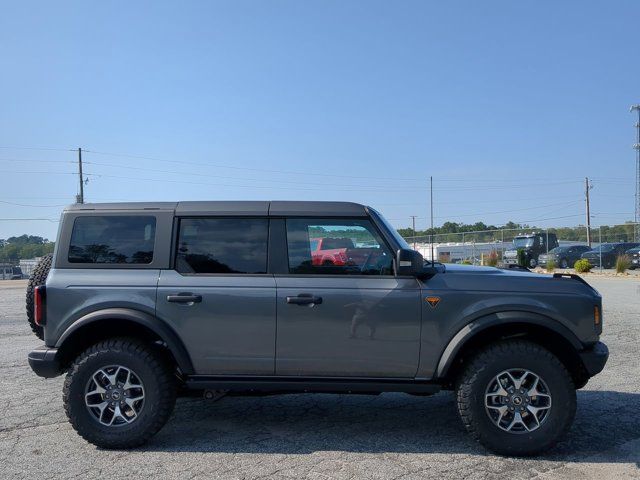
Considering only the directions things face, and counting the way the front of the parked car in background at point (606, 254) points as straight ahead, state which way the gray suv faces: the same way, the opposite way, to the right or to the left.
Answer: the opposite way

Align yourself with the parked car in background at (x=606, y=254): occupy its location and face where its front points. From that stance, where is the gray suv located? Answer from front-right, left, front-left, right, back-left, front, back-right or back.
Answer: front-left

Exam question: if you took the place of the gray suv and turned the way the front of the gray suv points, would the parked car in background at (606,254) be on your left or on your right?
on your left

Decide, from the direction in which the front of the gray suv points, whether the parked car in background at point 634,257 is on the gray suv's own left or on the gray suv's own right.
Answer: on the gray suv's own left

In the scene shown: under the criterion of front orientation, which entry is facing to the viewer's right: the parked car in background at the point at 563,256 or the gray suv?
the gray suv

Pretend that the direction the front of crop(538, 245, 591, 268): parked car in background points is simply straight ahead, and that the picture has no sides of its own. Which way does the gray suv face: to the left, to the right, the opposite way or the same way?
the opposite way

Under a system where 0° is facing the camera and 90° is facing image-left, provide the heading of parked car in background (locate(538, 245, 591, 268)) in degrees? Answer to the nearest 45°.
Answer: approximately 45°

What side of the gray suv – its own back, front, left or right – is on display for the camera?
right

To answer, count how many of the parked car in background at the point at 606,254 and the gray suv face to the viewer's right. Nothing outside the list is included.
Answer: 1

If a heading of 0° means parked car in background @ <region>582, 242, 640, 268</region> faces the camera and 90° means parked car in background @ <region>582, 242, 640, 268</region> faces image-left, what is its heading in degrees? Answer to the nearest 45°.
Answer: approximately 45°

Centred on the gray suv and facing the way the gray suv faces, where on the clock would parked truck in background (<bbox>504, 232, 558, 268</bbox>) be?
The parked truck in background is roughly at 10 o'clock from the gray suv.
